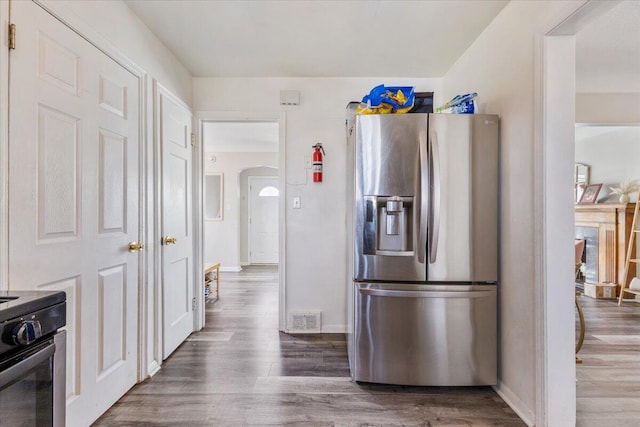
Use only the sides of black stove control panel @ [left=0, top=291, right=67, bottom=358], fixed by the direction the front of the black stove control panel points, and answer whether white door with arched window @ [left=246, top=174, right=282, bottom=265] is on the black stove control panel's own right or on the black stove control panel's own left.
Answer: on the black stove control panel's own left

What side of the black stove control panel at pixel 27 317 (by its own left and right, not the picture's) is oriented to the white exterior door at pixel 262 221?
left

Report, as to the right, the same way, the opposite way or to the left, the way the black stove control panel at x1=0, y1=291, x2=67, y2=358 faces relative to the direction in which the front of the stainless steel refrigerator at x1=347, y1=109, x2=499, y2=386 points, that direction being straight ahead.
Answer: to the left

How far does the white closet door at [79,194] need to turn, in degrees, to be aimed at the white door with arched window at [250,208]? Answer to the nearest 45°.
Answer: approximately 90° to its left

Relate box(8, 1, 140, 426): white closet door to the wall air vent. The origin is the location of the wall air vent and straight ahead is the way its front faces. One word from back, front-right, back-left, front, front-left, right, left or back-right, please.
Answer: front-right

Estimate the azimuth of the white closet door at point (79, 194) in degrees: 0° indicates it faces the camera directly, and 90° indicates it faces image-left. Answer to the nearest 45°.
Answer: approximately 315°

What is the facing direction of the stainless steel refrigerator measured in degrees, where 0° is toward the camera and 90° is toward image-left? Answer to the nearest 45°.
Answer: approximately 0°

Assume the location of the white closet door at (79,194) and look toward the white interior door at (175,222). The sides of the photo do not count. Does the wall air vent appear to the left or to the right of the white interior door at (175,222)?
right

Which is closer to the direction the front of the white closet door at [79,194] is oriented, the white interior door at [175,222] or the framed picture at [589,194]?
the framed picture

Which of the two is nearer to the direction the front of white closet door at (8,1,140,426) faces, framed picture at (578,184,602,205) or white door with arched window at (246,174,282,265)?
the framed picture

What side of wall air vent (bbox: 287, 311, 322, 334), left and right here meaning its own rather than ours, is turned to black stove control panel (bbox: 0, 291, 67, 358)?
front

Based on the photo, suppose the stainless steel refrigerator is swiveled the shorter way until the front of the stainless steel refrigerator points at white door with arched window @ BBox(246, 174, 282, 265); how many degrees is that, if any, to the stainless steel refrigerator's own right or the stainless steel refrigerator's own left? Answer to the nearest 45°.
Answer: approximately 135° to the stainless steel refrigerator's own right

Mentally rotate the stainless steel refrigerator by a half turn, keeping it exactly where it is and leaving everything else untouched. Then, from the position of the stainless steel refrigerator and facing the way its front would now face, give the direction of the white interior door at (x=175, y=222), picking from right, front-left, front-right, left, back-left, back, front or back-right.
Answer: left

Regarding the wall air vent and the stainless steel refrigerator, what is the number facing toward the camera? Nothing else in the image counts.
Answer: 2

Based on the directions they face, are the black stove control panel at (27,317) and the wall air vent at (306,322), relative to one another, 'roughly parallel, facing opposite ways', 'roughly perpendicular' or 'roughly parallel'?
roughly perpendicular

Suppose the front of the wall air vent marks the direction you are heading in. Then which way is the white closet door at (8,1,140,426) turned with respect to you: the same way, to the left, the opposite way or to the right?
to the left

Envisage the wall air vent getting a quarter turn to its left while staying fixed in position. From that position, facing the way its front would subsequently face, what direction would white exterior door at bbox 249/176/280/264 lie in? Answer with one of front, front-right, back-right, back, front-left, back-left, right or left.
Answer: left
